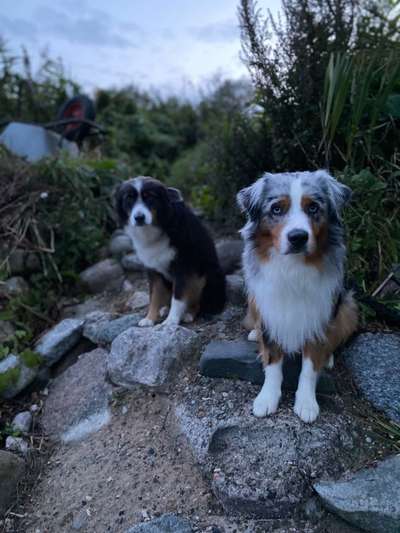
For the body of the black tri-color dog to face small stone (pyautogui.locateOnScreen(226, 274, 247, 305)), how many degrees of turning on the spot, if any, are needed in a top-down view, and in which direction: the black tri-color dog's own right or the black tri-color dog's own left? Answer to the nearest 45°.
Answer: approximately 180°

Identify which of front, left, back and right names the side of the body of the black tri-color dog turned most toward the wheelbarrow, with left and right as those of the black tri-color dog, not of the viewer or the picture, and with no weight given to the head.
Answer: right

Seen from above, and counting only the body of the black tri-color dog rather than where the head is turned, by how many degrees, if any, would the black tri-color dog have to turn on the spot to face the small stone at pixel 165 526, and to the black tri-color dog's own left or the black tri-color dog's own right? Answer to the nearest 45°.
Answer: approximately 45° to the black tri-color dog's own left

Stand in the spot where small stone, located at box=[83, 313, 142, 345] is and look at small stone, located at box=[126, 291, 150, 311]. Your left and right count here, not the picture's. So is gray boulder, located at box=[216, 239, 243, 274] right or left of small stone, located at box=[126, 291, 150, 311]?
right

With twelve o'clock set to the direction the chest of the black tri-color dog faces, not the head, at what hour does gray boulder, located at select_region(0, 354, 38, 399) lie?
The gray boulder is roughly at 1 o'clock from the black tri-color dog.

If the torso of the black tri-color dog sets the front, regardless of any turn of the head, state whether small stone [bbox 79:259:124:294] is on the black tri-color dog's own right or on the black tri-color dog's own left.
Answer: on the black tri-color dog's own right

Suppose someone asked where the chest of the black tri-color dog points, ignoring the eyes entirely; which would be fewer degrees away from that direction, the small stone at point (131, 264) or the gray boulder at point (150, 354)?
the gray boulder

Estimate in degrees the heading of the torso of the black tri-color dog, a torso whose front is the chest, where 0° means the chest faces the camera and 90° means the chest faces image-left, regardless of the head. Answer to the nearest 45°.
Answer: approximately 45°

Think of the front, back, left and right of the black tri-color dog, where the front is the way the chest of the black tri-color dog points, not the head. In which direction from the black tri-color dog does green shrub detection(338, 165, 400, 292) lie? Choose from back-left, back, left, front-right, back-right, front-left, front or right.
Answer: back-left
